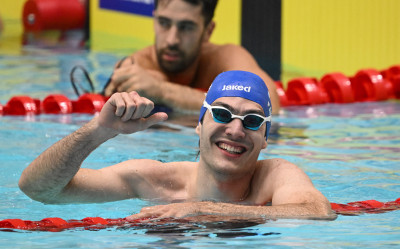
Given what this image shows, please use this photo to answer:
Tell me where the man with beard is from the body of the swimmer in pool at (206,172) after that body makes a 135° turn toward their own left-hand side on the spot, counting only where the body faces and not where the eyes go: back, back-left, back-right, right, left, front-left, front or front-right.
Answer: front-left

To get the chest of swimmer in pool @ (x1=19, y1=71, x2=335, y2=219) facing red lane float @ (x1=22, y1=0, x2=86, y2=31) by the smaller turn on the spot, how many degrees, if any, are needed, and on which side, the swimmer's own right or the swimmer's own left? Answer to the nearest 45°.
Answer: approximately 180°

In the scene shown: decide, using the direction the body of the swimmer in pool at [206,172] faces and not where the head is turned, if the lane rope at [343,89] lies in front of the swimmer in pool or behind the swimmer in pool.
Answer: behind

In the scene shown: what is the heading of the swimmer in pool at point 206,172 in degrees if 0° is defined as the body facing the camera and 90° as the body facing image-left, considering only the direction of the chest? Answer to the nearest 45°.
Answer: approximately 0°
